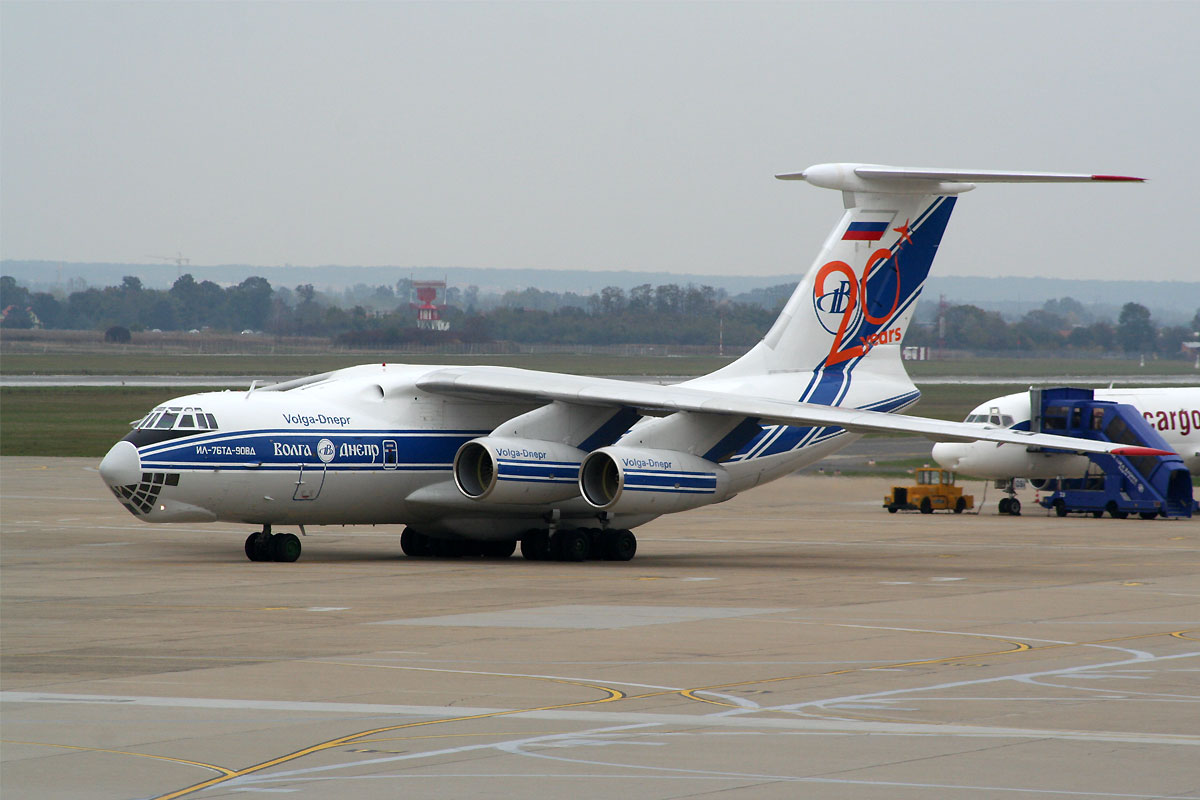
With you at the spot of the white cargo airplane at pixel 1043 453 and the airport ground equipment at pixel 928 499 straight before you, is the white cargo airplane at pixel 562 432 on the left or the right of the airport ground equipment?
left

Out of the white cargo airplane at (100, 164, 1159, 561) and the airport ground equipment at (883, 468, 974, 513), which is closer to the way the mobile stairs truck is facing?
the airport ground equipment

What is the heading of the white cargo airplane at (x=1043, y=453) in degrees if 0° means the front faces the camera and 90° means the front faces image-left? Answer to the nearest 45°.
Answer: approximately 45°

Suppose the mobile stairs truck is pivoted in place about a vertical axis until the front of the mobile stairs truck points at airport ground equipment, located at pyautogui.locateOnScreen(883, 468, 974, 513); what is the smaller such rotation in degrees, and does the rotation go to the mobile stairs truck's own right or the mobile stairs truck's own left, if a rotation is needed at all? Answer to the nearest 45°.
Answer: approximately 45° to the mobile stairs truck's own left

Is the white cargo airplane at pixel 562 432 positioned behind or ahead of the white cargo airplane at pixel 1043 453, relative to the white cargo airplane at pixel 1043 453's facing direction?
ahead

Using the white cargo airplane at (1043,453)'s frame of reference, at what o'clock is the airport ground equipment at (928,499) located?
The airport ground equipment is roughly at 1 o'clock from the white cargo airplane.

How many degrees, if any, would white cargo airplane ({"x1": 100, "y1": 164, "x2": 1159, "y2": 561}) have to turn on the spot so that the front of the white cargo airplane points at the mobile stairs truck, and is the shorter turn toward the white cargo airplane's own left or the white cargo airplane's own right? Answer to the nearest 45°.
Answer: approximately 180°

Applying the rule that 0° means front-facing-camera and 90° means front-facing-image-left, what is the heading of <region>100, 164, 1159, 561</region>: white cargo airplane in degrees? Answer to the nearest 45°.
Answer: approximately 45°

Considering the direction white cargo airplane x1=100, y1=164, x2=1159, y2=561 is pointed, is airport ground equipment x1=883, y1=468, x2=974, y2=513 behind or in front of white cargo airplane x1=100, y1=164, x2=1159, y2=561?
behind

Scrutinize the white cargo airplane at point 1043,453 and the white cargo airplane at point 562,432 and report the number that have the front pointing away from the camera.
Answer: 0

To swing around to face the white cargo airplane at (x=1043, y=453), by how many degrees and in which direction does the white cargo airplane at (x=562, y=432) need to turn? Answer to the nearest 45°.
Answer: approximately 180°

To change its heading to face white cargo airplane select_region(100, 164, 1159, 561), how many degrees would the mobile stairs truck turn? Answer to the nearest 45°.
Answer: approximately 90° to its left

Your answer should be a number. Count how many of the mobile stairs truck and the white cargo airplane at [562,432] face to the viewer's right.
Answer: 0
